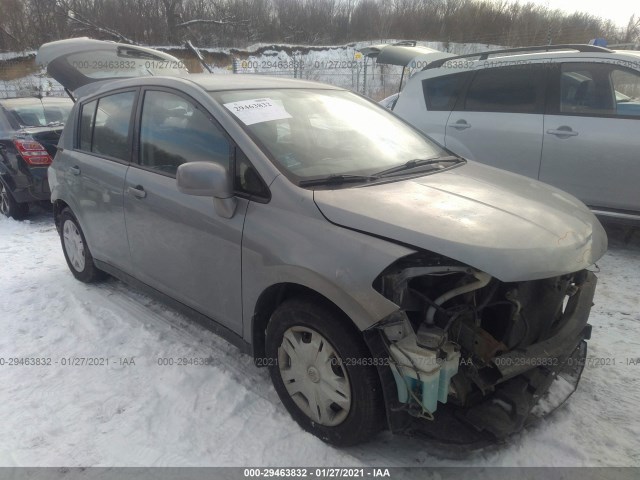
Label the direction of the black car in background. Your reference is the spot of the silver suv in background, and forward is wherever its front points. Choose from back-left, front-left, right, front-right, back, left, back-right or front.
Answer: back

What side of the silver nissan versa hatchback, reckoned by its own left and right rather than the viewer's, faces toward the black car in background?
back

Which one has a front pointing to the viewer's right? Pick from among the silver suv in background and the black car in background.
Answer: the silver suv in background

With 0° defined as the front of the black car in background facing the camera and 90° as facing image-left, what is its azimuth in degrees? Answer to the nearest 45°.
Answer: approximately 135°

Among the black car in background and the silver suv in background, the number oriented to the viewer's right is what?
1

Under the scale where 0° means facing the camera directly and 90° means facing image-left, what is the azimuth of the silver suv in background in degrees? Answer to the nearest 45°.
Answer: approximately 270°

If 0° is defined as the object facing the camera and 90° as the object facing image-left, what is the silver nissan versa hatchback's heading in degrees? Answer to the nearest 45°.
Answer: approximately 315°
